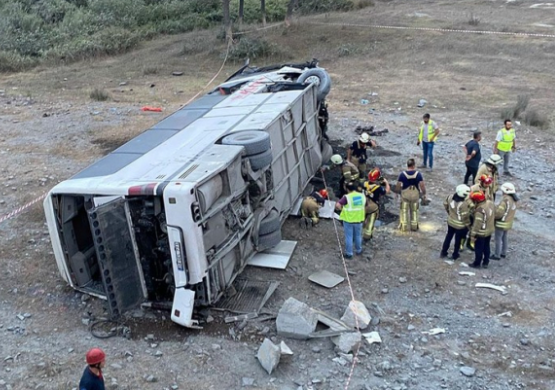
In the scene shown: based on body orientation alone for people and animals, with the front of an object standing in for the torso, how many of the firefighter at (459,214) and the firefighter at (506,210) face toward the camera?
0

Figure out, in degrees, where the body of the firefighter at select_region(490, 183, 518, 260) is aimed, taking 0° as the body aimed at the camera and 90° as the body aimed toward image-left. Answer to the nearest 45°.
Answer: approximately 135°

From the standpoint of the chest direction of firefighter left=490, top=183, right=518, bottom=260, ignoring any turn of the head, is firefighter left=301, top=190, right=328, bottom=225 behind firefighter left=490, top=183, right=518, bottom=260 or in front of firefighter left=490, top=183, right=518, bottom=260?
in front

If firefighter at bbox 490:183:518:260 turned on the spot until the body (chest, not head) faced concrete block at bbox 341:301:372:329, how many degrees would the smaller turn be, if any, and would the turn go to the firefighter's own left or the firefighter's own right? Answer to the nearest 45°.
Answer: approximately 90° to the firefighter's own left

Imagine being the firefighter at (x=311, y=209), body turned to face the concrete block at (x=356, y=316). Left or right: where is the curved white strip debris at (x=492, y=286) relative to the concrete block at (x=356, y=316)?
left

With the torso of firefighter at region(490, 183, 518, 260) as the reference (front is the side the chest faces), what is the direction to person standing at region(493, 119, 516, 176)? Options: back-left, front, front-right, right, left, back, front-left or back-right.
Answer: front-right

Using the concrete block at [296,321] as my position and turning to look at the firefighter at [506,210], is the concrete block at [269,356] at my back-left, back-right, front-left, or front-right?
back-right
